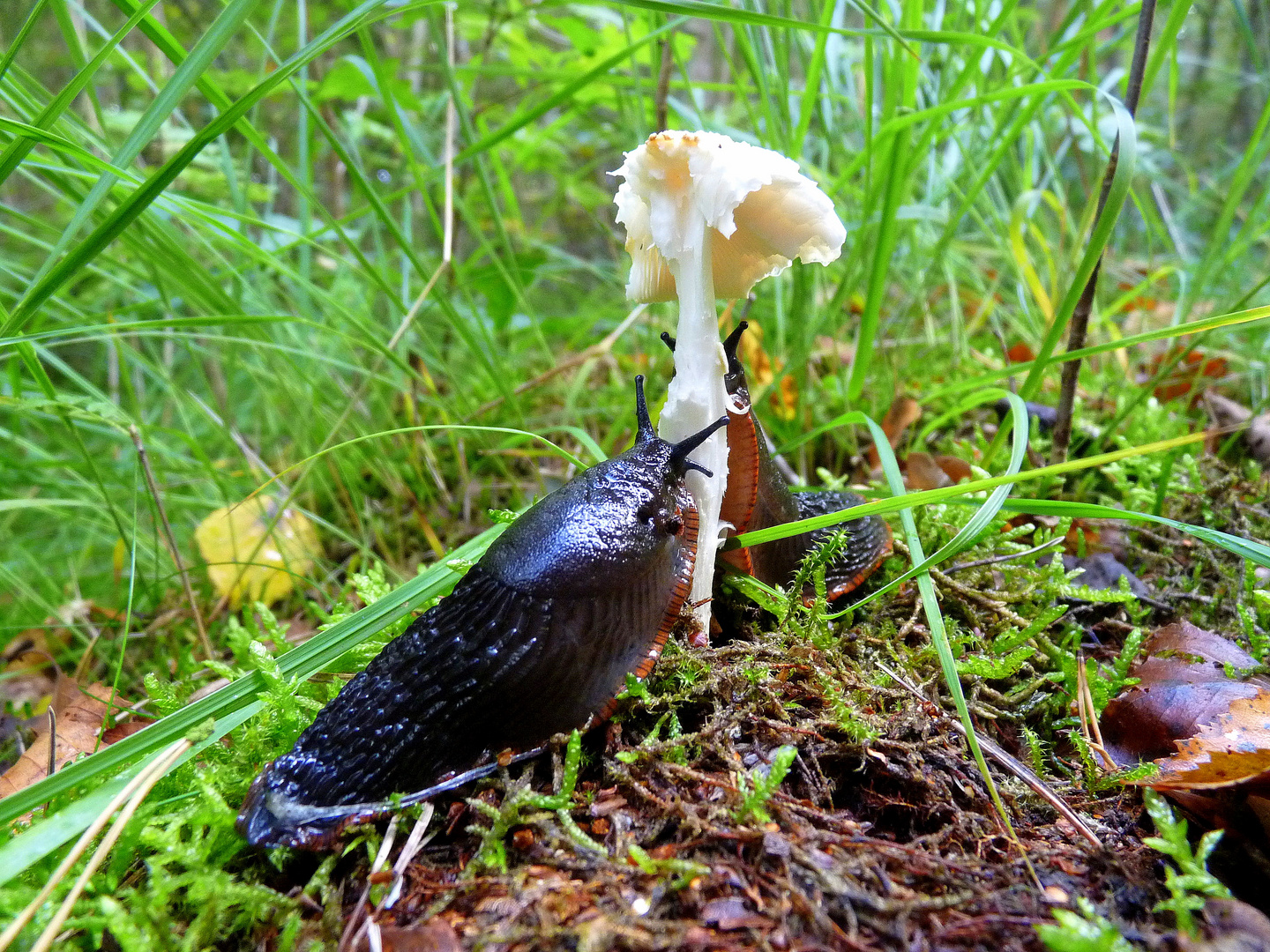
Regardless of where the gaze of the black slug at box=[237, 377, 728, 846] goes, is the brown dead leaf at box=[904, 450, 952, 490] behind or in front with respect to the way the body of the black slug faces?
in front

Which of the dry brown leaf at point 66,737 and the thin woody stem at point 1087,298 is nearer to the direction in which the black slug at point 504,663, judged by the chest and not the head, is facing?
the thin woody stem

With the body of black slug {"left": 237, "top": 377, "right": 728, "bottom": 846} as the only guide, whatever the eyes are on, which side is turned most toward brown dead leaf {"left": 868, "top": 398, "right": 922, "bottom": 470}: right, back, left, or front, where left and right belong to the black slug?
front

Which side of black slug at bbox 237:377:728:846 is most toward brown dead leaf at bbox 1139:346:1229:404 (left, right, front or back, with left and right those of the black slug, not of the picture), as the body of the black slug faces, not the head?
front

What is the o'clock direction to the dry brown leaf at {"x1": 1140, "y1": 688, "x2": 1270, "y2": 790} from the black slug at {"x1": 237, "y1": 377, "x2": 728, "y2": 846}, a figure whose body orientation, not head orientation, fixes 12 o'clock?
The dry brown leaf is roughly at 2 o'clock from the black slug.

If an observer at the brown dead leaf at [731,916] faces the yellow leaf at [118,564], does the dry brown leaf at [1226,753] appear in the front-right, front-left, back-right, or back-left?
back-right

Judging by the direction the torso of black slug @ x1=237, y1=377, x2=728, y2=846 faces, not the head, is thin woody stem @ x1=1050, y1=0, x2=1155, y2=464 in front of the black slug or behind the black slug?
in front

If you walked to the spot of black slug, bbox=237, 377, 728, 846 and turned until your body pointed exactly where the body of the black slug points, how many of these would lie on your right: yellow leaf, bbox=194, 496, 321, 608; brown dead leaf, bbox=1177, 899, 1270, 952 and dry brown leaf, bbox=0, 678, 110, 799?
1

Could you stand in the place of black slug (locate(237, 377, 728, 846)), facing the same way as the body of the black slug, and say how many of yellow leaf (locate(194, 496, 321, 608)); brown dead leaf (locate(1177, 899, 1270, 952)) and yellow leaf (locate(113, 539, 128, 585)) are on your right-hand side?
1

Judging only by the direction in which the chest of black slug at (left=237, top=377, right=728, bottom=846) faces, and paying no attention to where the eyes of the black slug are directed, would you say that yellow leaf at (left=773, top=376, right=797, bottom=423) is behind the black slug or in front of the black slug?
in front

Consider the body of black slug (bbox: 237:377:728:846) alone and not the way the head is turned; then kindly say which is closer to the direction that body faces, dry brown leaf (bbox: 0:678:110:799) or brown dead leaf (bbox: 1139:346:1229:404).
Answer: the brown dead leaf

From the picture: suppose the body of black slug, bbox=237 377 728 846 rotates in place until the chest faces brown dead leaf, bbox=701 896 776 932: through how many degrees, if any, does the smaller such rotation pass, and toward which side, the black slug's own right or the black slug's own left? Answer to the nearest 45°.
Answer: approximately 90° to the black slug's own right

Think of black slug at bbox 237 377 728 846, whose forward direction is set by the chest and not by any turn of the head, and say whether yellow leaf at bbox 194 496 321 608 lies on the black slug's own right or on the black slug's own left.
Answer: on the black slug's own left

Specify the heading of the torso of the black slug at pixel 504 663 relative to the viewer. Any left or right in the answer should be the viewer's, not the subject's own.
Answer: facing away from the viewer and to the right of the viewer
